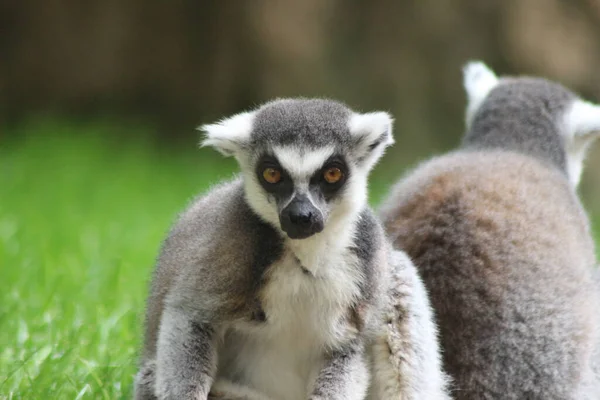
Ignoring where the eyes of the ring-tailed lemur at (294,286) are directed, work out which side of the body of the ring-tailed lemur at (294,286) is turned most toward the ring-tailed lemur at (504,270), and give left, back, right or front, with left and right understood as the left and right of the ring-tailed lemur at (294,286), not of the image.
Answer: left

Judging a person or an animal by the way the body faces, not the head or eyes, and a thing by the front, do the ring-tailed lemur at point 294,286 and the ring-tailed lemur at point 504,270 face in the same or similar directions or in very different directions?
very different directions

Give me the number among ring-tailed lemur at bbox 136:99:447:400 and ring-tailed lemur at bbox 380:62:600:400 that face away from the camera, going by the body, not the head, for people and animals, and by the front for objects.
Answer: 1

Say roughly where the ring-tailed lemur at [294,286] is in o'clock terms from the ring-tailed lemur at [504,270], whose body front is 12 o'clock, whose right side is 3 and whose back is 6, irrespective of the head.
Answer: the ring-tailed lemur at [294,286] is roughly at 8 o'clock from the ring-tailed lemur at [504,270].

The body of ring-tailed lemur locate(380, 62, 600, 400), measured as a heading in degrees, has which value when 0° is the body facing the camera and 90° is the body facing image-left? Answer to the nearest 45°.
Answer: approximately 180°

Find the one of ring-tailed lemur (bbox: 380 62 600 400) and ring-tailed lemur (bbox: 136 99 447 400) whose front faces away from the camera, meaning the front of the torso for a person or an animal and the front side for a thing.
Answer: ring-tailed lemur (bbox: 380 62 600 400)
